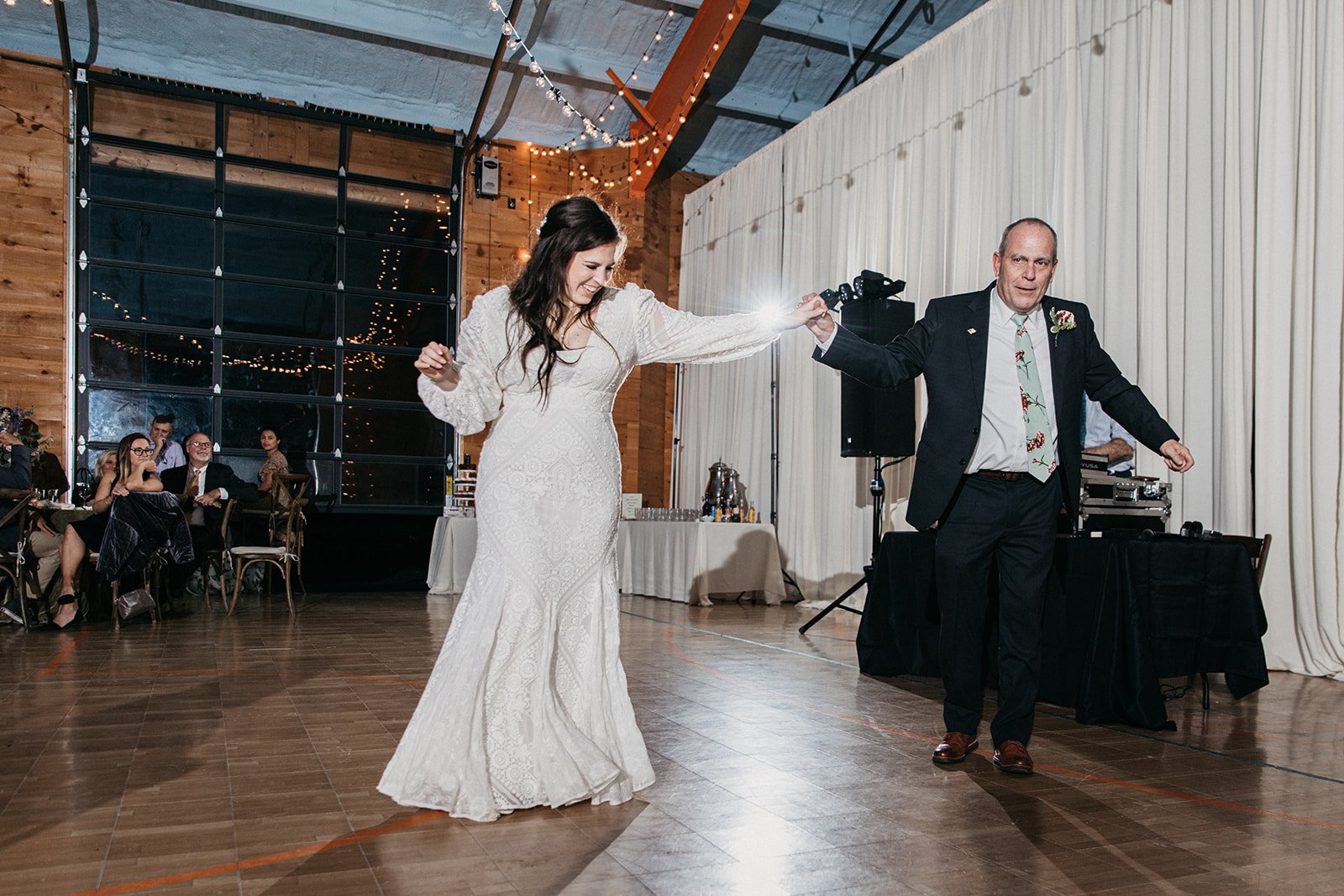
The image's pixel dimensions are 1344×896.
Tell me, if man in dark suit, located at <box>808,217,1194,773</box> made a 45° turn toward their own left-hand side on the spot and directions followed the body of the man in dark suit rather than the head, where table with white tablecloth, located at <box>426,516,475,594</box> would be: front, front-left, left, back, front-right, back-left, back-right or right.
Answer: back

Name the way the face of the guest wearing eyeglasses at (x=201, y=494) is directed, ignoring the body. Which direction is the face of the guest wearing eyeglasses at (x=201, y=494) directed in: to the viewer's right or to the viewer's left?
to the viewer's right

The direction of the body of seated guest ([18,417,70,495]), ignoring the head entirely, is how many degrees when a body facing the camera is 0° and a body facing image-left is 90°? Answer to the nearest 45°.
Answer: approximately 315°

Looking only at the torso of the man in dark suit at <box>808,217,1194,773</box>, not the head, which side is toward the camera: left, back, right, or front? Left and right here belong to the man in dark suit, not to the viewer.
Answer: front

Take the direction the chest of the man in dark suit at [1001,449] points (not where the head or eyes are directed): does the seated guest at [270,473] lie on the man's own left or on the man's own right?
on the man's own right

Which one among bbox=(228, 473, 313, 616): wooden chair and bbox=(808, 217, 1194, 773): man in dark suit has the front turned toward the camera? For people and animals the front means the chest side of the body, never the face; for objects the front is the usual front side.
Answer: the man in dark suit

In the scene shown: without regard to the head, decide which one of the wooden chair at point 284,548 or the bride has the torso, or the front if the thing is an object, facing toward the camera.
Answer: the bride

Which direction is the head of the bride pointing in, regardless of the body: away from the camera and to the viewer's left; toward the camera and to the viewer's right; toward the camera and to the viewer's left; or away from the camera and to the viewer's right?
toward the camera and to the viewer's right

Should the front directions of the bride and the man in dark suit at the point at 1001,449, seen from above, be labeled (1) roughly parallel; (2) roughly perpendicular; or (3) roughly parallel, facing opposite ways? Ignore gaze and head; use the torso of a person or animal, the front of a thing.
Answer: roughly parallel

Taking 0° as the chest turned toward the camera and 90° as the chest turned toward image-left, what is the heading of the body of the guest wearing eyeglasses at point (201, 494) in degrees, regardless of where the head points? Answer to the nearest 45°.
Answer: approximately 0°

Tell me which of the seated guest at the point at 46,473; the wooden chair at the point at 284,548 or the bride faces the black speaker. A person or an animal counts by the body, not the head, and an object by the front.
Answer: the seated guest

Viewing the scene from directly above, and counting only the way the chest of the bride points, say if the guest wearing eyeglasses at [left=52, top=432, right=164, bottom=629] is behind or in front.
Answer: behind

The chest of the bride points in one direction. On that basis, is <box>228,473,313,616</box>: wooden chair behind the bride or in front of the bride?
behind

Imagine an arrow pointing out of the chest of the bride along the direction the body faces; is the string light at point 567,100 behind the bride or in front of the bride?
behind

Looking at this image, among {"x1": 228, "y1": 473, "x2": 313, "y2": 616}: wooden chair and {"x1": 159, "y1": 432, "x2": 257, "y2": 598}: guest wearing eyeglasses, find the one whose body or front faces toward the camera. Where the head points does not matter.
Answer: the guest wearing eyeglasses

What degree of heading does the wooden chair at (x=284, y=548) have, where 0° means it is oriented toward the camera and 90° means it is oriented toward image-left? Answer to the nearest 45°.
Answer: approximately 90°
